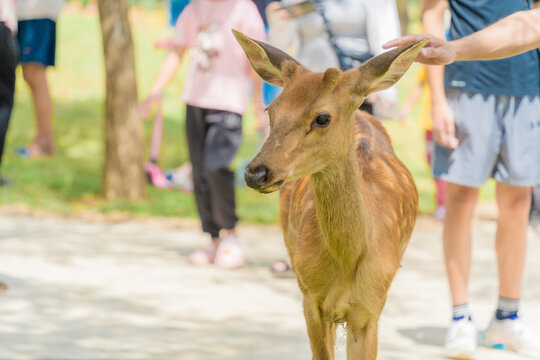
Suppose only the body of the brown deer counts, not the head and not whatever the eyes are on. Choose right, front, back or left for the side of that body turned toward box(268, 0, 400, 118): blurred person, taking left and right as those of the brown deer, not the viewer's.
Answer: back

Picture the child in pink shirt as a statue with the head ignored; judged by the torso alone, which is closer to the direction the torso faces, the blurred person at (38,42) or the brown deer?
the brown deer

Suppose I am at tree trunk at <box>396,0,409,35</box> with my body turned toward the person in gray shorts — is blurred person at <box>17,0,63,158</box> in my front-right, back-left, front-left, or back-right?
front-right

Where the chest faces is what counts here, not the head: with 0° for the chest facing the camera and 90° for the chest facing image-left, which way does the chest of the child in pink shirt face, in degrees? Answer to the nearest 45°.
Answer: approximately 45°

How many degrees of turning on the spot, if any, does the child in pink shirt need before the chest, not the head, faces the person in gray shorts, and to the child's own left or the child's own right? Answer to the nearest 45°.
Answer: approximately 90° to the child's own left

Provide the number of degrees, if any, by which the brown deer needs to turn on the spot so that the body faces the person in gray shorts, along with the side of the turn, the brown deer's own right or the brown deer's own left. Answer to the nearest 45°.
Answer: approximately 135° to the brown deer's own left

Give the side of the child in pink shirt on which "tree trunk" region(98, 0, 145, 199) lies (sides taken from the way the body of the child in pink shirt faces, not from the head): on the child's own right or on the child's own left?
on the child's own right

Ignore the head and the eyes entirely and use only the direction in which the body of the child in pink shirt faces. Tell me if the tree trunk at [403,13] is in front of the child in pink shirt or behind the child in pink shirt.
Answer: behind

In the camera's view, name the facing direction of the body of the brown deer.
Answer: toward the camera
